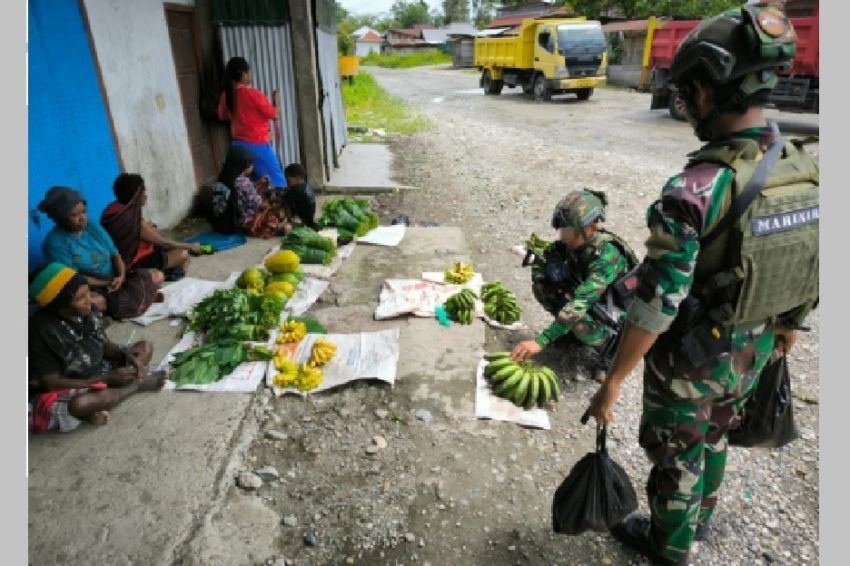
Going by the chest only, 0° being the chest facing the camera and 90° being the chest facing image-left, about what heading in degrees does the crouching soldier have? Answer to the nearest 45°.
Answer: approximately 45°

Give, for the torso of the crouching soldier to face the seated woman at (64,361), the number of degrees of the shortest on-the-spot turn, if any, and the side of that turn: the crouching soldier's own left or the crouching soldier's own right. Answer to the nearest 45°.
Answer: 0° — they already face them

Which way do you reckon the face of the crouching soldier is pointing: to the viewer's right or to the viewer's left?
to the viewer's left

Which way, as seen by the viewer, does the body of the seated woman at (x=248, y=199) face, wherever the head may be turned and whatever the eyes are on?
to the viewer's right

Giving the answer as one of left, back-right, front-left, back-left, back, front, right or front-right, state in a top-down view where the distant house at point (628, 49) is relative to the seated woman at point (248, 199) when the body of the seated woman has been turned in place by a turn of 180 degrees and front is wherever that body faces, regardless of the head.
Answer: back-right

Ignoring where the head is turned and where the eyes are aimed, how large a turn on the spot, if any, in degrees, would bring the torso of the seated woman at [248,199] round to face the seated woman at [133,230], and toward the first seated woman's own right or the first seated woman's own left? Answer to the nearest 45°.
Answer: approximately 135° to the first seated woman's own right

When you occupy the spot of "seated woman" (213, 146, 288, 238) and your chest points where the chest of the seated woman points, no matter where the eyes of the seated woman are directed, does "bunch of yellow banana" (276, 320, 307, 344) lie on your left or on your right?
on your right

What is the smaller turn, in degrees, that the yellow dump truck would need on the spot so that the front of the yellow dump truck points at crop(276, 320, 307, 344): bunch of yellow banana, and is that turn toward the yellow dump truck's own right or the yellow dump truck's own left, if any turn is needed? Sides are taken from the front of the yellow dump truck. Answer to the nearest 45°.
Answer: approximately 45° to the yellow dump truck's own right

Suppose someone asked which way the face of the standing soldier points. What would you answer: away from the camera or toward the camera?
away from the camera

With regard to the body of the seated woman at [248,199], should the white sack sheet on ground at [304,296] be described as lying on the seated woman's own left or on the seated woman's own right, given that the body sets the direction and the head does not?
on the seated woman's own right

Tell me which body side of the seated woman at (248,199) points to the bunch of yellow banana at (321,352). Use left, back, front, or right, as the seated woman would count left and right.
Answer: right

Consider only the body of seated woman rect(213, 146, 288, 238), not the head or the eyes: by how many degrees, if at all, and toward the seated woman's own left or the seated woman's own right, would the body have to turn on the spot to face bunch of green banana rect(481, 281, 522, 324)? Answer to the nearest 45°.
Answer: approximately 45° to the seated woman's own right

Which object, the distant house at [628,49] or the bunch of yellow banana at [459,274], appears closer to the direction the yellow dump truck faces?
the bunch of yellow banana

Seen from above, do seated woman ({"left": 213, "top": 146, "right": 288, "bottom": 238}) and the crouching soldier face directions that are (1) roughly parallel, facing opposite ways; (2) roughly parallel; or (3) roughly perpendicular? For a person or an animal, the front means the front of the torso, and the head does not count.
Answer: roughly parallel, facing opposite ways

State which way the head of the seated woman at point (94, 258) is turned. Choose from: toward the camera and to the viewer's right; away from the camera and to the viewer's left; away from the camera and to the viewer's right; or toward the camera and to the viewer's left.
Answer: toward the camera and to the viewer's right

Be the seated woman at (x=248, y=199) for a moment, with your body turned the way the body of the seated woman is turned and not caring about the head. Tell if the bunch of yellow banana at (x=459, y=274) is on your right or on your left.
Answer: on your right

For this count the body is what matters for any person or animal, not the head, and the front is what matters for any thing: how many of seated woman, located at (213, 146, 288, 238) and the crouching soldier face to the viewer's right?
1
